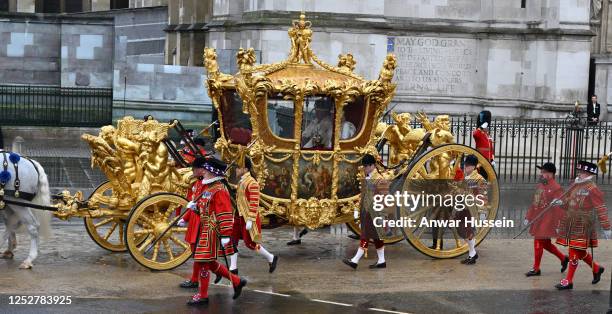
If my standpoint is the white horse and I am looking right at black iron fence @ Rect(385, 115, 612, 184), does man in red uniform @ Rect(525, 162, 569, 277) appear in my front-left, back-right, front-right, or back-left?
front-right

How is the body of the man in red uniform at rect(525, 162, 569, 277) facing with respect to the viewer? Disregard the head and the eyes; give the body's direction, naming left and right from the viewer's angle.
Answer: facing to the left of the viewer

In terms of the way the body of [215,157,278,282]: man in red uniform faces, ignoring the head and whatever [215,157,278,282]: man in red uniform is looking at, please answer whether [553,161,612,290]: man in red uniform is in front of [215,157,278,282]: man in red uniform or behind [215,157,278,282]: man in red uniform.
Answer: behind

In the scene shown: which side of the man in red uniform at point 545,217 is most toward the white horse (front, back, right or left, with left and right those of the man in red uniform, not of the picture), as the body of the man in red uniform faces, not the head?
front

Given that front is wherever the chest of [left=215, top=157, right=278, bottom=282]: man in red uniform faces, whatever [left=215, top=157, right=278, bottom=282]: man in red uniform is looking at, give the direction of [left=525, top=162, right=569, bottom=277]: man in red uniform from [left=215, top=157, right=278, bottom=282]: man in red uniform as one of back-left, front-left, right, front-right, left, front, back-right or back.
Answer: back

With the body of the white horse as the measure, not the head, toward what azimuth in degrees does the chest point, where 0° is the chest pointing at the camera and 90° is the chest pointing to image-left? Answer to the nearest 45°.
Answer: approximately 90°

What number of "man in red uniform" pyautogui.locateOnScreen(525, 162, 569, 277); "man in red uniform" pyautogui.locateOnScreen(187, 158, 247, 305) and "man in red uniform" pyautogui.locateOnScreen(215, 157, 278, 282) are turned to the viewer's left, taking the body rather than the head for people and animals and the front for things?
3

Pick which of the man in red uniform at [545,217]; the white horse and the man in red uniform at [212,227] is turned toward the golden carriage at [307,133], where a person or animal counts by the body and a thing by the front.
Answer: the man in red uniform at [545,217]

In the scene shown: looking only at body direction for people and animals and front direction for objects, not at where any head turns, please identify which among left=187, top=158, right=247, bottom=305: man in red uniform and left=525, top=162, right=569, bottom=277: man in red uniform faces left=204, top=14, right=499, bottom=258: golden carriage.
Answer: left=525, top=162, right=569, bottom=277: man in red uniform

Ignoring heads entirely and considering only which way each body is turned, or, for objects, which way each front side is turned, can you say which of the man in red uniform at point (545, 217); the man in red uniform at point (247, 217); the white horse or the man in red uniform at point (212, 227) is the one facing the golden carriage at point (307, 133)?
the man in red uniform at point (545, 217)

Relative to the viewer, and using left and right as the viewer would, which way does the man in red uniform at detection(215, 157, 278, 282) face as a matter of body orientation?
facing to the left of the viewer

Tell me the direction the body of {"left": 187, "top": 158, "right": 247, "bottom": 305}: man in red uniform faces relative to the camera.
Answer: to the viewer's left

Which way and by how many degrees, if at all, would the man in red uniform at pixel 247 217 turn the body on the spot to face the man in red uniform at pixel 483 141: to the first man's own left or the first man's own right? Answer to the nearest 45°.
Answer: approximately 135° to the first man's own right

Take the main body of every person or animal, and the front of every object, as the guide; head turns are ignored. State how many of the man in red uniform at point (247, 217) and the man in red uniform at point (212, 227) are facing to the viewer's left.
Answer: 2

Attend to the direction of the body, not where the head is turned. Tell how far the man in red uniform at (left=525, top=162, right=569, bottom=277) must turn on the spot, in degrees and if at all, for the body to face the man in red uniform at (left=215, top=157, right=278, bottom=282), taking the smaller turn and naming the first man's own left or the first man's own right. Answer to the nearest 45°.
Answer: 0° — they already face them
